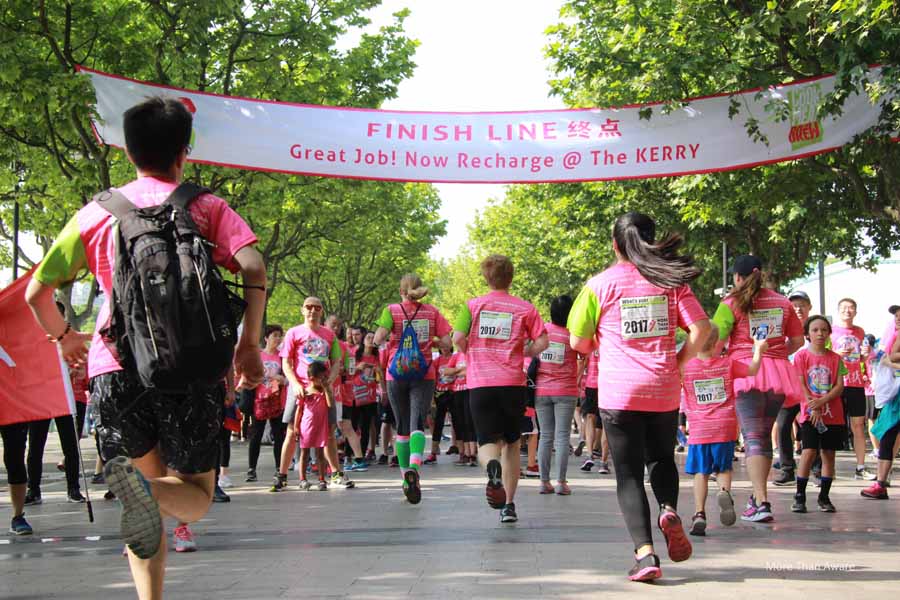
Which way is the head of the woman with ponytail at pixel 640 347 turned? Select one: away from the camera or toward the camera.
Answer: away from the camera

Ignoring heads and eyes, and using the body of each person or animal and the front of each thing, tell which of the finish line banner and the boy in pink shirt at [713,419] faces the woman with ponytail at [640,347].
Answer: the finish line banner

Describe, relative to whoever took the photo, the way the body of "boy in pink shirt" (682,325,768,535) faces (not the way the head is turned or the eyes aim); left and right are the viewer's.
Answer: facing away from the viewer

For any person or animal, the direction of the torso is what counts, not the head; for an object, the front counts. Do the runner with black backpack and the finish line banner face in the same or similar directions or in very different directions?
very different directions

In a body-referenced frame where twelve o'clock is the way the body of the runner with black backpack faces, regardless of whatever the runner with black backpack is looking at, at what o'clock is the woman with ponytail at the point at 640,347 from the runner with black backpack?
The woman with ponytail is roughly at 2 o'clock from the runner with black backpack.

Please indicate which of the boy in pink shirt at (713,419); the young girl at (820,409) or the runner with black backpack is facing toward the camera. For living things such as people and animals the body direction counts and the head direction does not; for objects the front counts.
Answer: the young girl

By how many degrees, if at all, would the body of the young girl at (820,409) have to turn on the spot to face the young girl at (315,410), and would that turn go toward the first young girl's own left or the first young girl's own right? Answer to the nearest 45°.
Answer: approximately 90° to the first young girl's own right

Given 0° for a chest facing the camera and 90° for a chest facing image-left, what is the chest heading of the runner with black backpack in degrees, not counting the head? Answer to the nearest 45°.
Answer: approximately 180°

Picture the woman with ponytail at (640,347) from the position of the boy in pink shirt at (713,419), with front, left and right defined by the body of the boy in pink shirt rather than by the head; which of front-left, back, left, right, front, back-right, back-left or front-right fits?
back

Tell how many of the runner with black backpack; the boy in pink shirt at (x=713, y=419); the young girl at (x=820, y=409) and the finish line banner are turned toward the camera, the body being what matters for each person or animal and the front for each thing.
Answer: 2

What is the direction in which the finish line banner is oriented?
toward the camera

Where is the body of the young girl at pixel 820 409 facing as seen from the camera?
toward the camera

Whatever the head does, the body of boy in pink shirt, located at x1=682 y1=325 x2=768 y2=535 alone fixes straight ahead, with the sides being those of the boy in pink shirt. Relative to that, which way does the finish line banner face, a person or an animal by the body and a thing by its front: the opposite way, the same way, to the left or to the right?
the opposite way

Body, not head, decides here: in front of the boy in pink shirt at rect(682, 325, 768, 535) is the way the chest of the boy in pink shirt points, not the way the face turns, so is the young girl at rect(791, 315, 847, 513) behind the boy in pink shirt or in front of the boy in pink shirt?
in front

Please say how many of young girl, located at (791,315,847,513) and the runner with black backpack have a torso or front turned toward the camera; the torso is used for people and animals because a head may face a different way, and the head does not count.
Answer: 1
